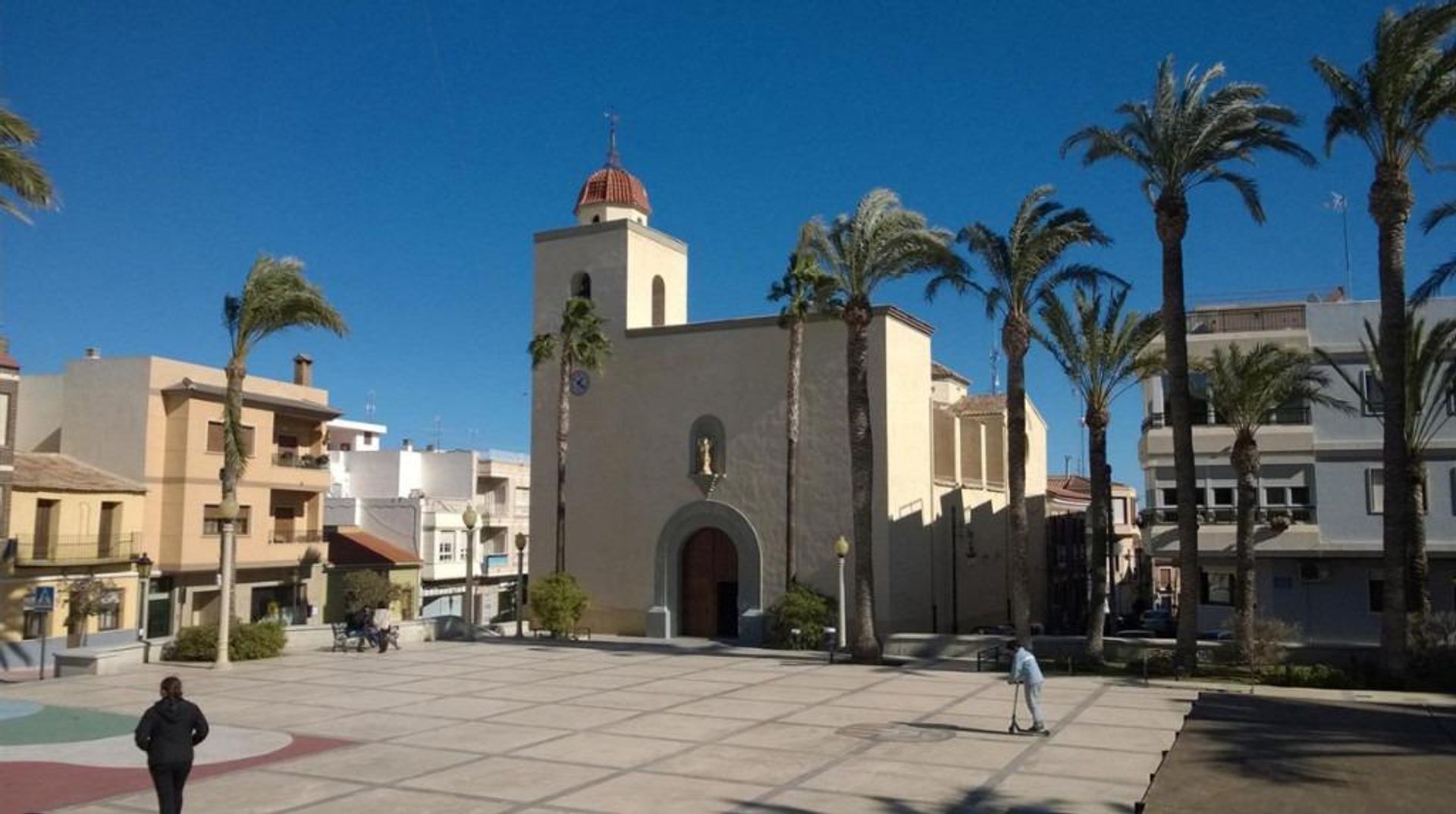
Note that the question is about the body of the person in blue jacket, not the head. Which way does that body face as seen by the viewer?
to the viewer's left

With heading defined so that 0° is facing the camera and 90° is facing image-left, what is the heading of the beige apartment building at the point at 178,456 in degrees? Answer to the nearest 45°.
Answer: approximately 315°

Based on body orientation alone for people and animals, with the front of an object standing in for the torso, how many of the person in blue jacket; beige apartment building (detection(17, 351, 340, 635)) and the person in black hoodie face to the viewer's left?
1

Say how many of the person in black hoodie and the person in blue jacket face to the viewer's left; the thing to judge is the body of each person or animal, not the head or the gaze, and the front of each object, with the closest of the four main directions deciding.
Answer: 1

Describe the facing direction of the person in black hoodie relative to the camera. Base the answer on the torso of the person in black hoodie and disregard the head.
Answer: away from the camera

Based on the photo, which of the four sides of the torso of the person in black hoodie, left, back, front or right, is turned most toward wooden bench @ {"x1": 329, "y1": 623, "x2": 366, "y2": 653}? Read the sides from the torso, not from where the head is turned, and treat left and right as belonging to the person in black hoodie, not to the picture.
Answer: front

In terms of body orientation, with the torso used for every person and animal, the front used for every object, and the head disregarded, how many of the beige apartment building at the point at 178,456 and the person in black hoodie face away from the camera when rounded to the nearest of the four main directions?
1

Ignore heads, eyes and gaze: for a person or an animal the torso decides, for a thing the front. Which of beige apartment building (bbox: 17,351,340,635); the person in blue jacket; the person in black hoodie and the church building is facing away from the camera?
the person in black hoodie

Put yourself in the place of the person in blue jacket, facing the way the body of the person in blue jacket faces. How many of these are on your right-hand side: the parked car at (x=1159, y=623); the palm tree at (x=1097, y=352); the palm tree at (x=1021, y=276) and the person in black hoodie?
3

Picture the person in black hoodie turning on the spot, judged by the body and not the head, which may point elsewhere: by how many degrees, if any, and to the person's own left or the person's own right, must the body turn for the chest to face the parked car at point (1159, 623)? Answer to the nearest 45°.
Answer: approximately 45° to the person's own right

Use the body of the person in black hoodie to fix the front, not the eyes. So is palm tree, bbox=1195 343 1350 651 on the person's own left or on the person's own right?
on the person's own right

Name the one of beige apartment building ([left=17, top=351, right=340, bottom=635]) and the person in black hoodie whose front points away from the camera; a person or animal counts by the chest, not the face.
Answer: the person in black hoodie
